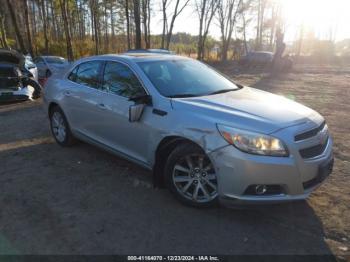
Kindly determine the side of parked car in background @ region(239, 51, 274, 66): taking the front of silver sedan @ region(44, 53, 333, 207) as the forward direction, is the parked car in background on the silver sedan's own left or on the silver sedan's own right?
on the silver sedan's own left

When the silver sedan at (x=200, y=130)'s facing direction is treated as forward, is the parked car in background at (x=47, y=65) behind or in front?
behind

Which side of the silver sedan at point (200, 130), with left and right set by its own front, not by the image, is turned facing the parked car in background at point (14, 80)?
back

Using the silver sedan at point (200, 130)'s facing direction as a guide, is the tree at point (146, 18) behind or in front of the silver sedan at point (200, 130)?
behind

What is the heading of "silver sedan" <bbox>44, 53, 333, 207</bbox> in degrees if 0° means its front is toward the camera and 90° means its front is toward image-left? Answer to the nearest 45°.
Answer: approximately 315°
